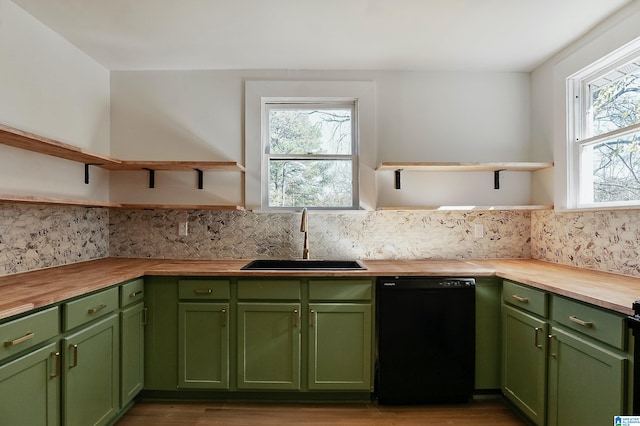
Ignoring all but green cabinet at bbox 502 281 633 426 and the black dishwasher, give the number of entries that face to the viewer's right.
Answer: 0

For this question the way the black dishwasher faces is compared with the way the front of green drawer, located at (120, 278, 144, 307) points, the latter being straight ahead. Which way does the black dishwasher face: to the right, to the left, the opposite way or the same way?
to the right

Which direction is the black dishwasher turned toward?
toward the camera

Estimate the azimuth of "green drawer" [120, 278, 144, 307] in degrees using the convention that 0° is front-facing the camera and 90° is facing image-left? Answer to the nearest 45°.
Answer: approximately 315°

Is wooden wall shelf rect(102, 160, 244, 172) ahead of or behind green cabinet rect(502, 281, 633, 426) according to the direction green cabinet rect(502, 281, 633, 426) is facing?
ahead

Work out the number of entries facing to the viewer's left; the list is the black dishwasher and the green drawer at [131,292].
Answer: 0

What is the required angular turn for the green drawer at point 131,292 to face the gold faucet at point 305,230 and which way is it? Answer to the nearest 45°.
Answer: approximately 45° to its left

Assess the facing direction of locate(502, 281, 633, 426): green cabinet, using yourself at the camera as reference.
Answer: facing the viewer and to the left of the viewer
